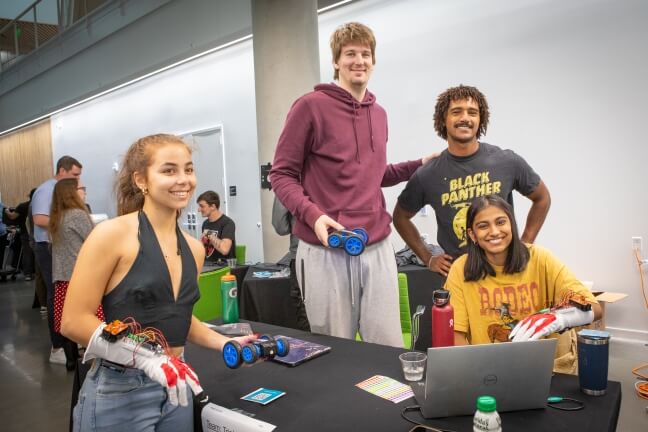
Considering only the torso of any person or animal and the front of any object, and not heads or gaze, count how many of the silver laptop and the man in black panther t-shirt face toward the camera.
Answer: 1

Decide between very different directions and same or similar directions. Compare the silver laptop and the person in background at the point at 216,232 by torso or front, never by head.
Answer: very different directions

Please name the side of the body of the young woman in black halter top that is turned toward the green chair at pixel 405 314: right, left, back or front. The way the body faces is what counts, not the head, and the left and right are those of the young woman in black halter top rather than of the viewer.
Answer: left

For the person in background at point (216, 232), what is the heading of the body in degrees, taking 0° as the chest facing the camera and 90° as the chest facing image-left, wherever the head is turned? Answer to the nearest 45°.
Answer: approximately 45°

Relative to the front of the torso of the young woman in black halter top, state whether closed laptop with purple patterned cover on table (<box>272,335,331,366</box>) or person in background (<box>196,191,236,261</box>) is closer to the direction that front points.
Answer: the closed laptop with purple patterned cover on table

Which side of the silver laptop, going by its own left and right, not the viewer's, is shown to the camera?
back

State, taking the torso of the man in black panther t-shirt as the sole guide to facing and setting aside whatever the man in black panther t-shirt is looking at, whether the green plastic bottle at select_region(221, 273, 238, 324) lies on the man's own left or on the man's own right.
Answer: on the man's own right

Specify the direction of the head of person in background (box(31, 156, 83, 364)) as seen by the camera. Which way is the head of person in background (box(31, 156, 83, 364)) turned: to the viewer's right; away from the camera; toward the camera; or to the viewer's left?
to the viewer's right

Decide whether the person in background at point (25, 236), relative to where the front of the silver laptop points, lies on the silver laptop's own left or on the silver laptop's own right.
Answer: on the silver laptop's own left

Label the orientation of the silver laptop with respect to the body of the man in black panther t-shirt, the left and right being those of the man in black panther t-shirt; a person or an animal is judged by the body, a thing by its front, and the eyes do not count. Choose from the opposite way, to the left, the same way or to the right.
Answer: the opposite way
